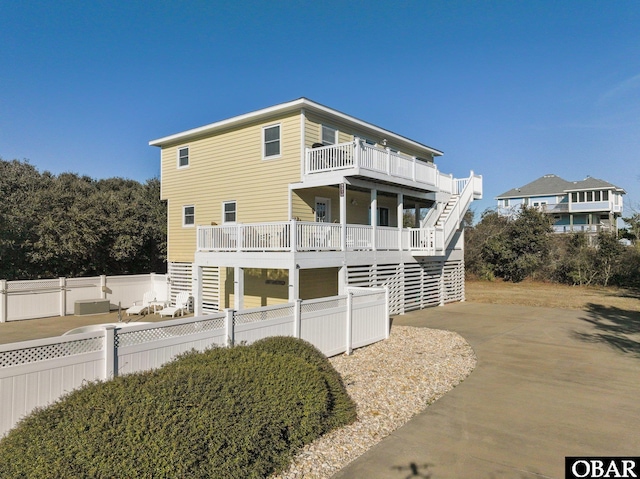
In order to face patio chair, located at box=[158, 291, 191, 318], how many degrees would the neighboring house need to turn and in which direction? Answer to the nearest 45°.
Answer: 0° — it already faces it

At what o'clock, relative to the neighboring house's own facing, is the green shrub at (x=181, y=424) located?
The green shrub is roughly at 12 o'clock from the neighboring house.

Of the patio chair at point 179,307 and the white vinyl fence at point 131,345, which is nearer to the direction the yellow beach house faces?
the white vinyl fence

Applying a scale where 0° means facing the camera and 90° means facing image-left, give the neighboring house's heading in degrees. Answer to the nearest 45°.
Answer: approximately 0°

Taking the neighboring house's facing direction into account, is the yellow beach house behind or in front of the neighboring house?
in front

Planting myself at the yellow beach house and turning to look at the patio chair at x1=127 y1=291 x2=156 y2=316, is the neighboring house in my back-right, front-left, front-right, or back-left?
back-right

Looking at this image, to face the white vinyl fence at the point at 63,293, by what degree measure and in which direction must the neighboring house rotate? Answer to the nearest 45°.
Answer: approximately 45° to its right

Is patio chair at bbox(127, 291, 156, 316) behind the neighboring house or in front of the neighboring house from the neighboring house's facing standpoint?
in front

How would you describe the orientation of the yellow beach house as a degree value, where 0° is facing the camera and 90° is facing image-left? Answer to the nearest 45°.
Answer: approximately 315°

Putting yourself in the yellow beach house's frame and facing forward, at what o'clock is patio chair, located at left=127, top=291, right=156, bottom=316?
The patio chair is roughly at 5 o'clock from the yellow beach house.

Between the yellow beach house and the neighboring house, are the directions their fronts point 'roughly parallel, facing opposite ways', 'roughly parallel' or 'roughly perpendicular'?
roughly perpendicular
